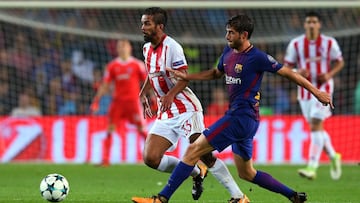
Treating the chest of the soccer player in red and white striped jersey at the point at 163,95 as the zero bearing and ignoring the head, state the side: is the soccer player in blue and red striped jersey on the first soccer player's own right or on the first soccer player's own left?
on the first soccer player's own left

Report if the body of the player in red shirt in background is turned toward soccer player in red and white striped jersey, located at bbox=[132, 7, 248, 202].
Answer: yes

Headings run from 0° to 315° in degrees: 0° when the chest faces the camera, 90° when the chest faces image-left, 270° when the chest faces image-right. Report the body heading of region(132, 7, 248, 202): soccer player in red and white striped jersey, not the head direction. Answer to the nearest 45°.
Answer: approximately 45°

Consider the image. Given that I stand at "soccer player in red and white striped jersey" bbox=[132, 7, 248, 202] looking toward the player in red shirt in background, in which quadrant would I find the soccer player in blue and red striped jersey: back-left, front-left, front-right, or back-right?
back-right

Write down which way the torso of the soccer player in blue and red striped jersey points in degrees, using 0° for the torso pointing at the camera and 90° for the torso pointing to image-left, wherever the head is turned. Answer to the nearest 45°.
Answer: approximately 45°

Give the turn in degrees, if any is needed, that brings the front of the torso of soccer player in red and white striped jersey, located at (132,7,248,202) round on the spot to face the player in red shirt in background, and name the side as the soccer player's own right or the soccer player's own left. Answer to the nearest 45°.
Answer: approximately 135° to the soccer player's own right

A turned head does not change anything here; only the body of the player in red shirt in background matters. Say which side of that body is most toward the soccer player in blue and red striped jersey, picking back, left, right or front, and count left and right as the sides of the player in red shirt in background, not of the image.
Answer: front

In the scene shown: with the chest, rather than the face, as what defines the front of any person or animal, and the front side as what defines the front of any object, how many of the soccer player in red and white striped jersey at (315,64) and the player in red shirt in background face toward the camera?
2

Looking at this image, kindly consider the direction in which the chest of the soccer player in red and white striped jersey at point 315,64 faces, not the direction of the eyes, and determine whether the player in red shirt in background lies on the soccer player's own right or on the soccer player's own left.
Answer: on the soccer player's own right

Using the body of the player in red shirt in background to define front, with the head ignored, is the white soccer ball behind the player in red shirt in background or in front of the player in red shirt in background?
in front

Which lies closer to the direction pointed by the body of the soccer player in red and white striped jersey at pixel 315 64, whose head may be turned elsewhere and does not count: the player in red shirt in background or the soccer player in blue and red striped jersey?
the soccer player in blue and red striped jersey

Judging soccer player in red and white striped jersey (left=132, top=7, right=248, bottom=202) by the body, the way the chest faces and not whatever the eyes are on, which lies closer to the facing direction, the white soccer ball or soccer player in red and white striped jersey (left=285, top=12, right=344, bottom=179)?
the white soccer ball
